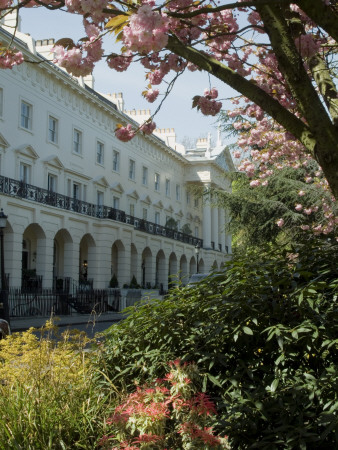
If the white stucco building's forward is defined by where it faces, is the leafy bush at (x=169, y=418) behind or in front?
in front

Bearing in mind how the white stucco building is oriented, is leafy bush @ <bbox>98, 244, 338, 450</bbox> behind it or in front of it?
in front

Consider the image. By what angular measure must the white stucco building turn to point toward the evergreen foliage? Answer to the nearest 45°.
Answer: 0° — it already faces it

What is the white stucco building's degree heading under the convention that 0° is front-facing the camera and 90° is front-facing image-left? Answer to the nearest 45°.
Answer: approximately 315°

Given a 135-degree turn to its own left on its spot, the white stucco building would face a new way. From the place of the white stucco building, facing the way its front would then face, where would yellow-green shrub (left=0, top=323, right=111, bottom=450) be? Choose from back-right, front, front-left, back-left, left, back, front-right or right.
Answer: back

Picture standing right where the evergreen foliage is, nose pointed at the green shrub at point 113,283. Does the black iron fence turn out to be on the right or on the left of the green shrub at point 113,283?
left
